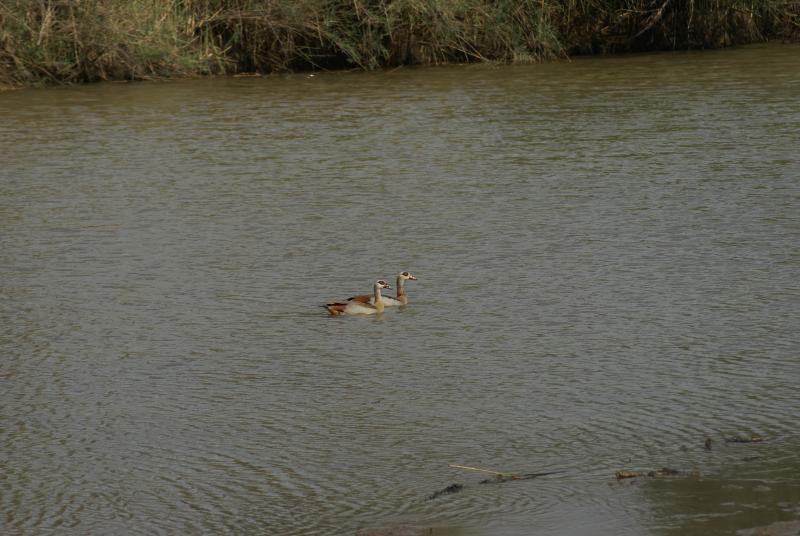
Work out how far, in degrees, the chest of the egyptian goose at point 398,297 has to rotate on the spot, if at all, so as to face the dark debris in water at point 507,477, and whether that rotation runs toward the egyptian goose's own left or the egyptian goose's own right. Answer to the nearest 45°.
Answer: approximately 90° to the egyptian goose's own right

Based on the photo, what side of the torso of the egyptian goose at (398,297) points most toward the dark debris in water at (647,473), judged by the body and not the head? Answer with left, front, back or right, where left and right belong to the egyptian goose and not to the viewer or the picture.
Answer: right

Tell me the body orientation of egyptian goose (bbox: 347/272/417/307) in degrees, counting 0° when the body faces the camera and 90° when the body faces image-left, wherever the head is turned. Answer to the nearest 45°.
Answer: approximately 270°

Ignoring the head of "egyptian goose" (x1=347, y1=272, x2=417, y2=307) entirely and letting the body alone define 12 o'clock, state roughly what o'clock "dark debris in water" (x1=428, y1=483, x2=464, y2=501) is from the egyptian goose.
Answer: The dark debris in water is roughly at 3 o'clock from the egyptian goose.

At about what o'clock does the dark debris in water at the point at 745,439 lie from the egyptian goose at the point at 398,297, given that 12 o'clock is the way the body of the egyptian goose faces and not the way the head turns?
The dark debris in water is roughly at 2 o'clock from the egyptian goose.
